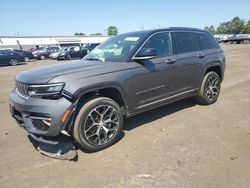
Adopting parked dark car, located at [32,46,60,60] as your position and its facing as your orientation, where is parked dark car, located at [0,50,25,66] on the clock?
parked dark car, located at [0,50,25,66] is roughly at 11 o'clock from parked dark car, located at [32,46,60,60].

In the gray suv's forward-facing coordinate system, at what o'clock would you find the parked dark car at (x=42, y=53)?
The parked dark car is roughly at 4 o'clock from the gray suv.

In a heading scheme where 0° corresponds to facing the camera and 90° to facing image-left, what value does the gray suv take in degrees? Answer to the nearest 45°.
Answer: approximately 45°

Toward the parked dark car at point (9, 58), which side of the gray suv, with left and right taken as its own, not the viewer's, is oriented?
right

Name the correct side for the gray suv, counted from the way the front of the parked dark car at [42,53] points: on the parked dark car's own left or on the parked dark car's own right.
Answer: on the parked dark car's own left

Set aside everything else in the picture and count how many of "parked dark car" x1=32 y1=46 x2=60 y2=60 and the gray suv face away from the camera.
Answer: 0
